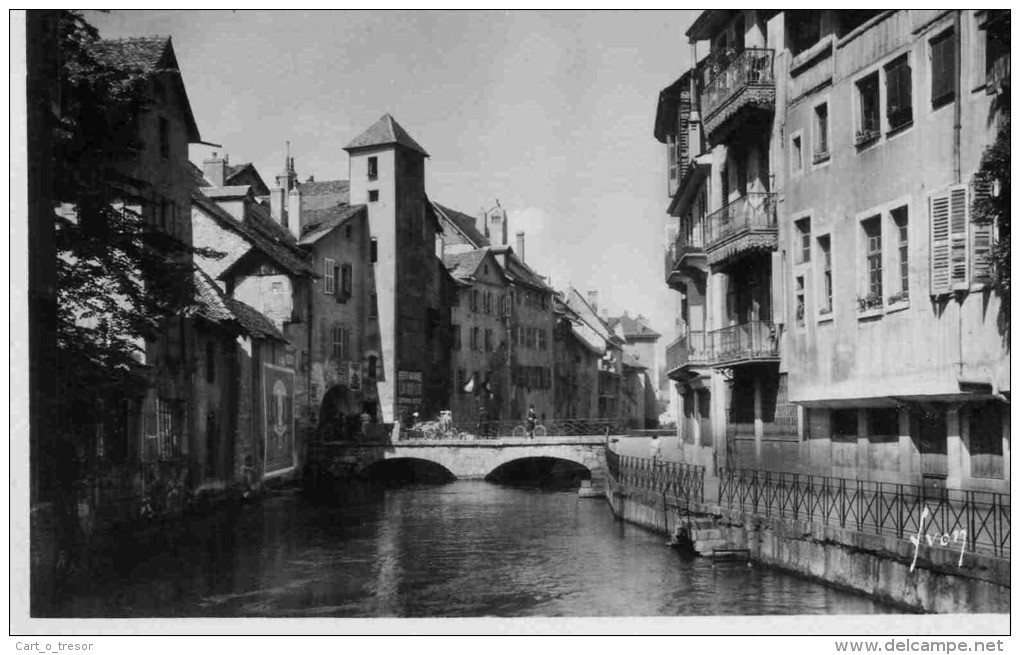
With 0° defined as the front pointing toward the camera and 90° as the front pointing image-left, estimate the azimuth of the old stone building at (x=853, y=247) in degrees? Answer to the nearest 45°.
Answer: approximately 45°
